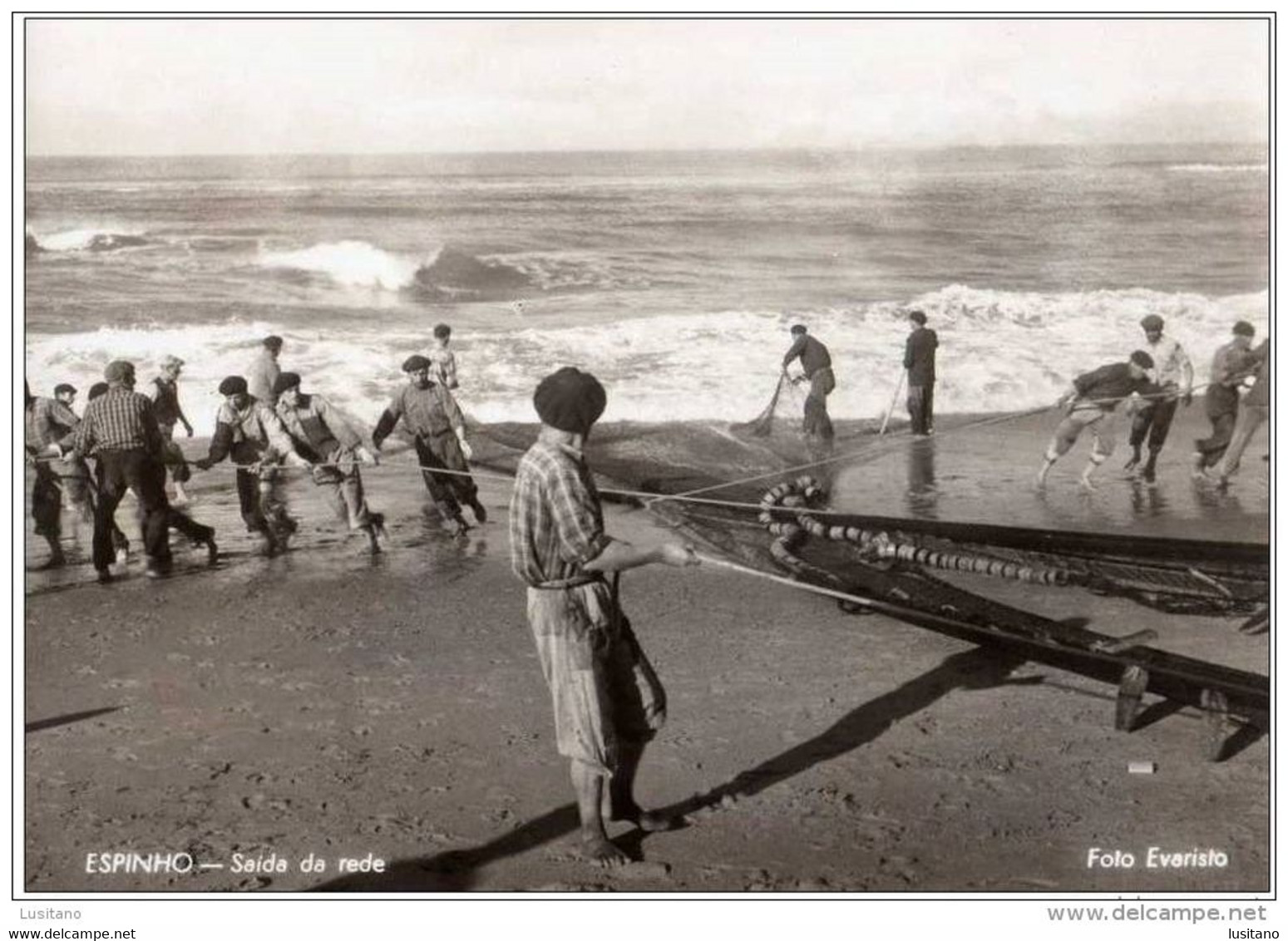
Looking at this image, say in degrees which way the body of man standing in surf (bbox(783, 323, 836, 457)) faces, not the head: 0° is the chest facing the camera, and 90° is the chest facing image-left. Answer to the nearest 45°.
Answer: approximately 90°

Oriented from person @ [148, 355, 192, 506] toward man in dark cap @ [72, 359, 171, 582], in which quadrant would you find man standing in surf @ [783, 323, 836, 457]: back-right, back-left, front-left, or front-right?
back-left

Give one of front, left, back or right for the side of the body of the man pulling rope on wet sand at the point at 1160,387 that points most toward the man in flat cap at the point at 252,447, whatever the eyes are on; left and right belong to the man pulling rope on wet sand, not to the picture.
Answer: front

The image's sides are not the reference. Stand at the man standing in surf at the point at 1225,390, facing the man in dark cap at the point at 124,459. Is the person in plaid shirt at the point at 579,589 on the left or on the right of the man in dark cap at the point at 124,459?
left

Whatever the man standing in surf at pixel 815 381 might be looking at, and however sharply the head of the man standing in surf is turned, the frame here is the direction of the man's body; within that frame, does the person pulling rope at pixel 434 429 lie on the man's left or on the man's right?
on the man's left

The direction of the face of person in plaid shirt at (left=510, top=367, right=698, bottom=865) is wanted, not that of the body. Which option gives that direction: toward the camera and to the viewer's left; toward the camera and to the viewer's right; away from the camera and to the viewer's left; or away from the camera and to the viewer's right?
away from the camera and to the viewer's right
